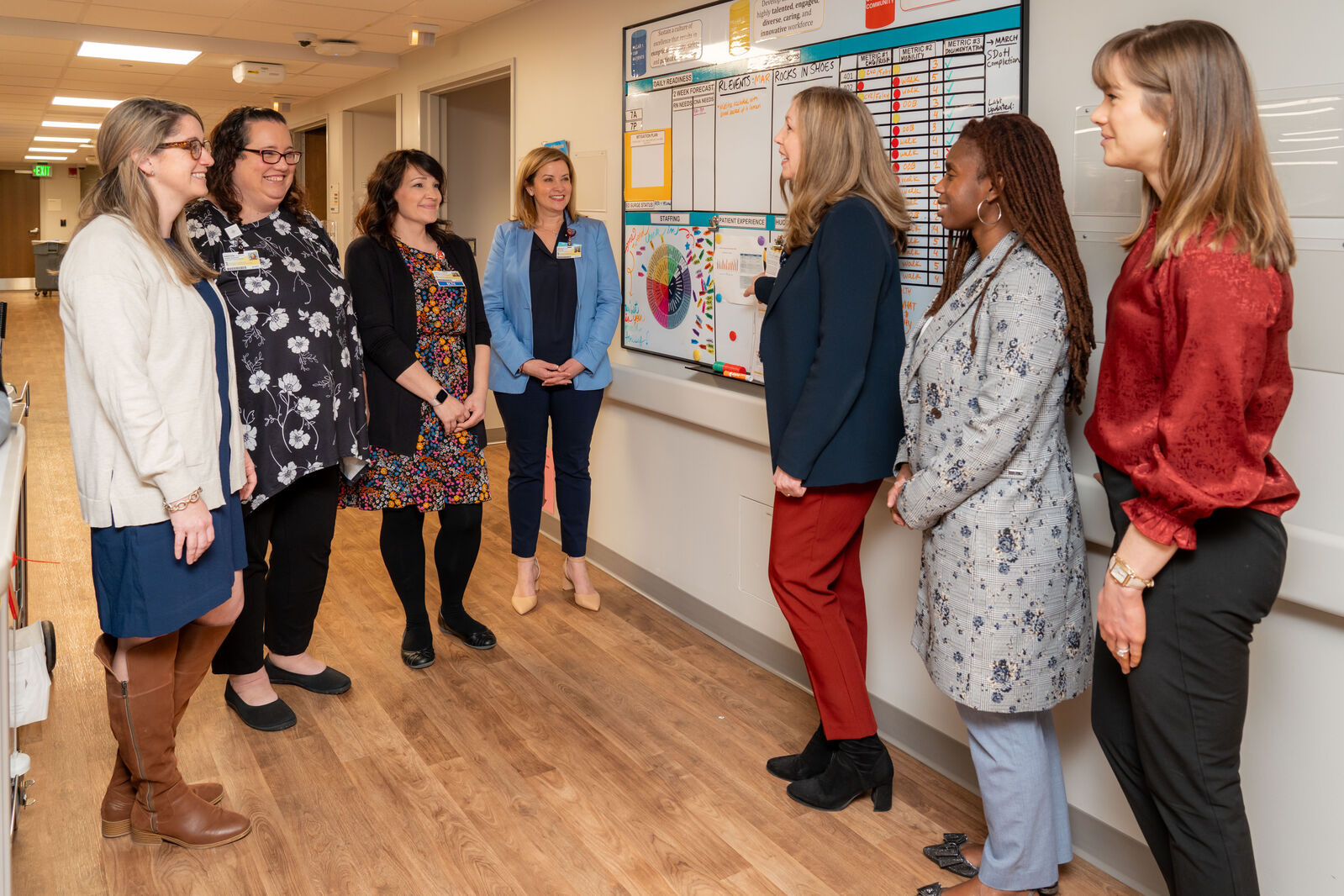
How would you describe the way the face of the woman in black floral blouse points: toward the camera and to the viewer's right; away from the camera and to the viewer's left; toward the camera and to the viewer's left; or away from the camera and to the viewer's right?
toward the camera and to the viewer's right

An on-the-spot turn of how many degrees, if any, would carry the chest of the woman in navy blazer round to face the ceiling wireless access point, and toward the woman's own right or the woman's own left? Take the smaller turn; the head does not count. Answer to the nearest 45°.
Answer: approximately 45° to the woman's own right

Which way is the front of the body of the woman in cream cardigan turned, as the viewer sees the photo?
to the viewer's right

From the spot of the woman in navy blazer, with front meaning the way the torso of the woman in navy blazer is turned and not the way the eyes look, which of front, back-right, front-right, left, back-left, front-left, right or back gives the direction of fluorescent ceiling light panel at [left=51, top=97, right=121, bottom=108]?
front-right

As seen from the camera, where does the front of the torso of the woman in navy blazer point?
to the viewer's left

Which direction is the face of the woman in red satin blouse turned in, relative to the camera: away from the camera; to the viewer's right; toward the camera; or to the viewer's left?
to the viewer's left

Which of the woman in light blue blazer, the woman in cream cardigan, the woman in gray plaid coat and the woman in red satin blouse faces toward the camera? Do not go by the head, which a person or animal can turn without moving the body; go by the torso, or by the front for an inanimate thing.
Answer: the woman in light blue blazer

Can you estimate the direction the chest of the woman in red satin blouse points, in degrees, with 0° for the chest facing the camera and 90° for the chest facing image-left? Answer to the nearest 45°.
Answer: approximately 90°

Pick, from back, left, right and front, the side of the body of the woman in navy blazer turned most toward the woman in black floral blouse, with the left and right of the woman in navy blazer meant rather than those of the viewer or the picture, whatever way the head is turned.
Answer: front

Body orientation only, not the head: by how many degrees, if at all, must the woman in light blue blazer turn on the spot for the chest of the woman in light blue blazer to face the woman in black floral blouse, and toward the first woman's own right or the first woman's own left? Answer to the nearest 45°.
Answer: approximately 45° to the first woman's own right

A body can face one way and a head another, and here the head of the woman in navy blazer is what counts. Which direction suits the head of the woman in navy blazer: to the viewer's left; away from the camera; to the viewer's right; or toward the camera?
to the viewer's left
